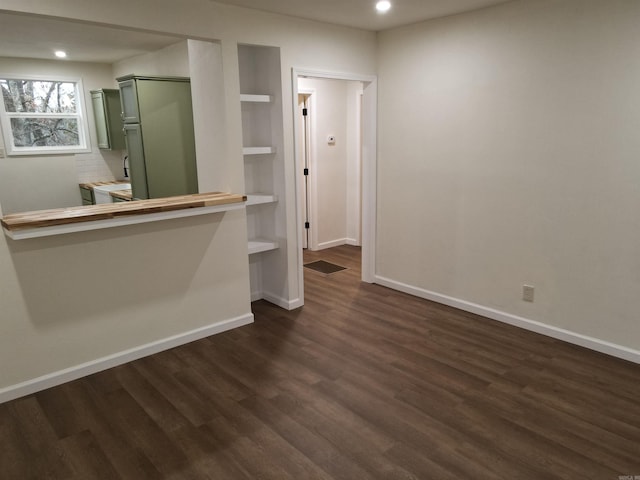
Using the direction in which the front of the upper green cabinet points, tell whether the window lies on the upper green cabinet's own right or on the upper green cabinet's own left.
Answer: on the upper green cabinet's own right

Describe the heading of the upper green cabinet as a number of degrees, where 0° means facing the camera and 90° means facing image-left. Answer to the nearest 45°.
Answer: approximately 45°

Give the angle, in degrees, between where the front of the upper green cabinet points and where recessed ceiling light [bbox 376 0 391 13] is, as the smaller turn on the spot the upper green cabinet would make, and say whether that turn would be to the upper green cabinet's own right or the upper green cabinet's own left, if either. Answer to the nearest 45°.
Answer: approximately 90° to the upper green cabinet's own left
